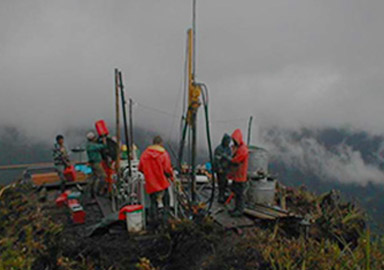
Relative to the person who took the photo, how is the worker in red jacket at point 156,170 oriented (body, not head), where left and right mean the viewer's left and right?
facing away from the viewer

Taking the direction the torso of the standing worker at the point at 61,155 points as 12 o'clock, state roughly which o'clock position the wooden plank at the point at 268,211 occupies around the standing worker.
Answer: The wooden plank is roughly at 12 o'clock from the standing worker.

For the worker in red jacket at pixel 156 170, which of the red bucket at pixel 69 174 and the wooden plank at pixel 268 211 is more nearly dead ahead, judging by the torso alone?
the red bucket

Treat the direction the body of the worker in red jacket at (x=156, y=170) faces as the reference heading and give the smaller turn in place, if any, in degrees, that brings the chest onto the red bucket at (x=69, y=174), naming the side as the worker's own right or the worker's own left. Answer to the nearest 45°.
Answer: approximately 45° to the worker's own left

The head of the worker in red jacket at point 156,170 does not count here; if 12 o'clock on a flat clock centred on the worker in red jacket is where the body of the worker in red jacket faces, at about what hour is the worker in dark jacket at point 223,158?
The worker in dark jacket is roughly at 2 o'clock from the worker in red jacket.

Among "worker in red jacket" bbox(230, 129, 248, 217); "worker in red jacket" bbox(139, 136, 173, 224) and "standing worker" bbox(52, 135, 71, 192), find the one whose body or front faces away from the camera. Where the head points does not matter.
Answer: "worker in red jacket" bbox(139, 136, 173, 224)

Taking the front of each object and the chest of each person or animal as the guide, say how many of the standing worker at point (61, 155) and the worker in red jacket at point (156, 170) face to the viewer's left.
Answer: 0

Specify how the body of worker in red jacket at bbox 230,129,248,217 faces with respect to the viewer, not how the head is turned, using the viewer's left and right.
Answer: facing to the left of the viewer

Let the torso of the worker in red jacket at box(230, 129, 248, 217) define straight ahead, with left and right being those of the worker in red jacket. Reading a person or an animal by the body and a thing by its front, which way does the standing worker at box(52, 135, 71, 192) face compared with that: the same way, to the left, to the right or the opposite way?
the opposite way

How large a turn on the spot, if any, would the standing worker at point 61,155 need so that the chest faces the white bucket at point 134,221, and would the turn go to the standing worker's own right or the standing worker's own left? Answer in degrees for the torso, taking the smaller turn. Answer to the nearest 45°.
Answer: approximately 45° to the standing worker's own right

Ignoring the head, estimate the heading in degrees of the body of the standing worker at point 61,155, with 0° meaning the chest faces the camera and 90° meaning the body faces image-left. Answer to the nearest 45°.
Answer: approximately 315°
